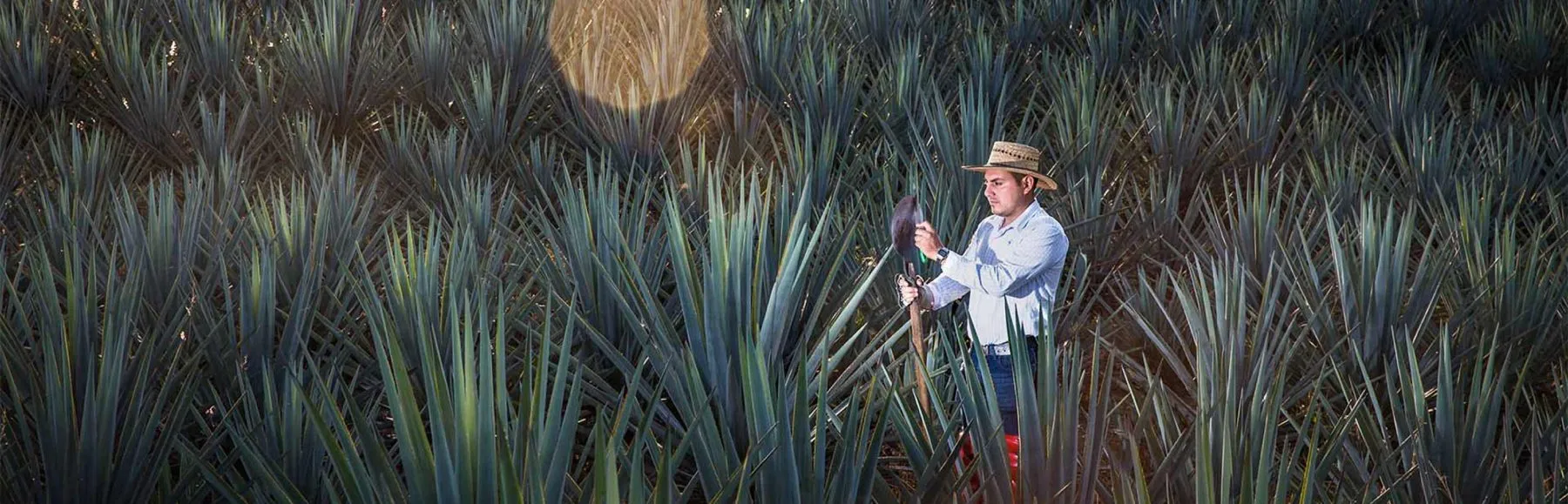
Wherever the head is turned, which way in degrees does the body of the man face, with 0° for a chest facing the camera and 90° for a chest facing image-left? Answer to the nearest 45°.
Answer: approximately 45°
